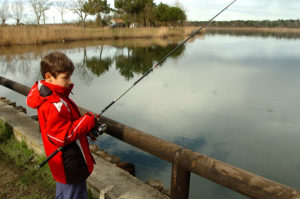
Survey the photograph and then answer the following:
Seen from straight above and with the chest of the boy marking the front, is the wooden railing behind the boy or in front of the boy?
in front

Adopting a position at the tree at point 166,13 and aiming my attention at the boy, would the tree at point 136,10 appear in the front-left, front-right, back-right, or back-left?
front-right

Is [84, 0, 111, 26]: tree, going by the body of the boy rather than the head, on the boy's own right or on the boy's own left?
on the boy's own left

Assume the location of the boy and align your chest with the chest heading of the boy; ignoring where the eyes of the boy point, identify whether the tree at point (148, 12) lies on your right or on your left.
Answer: on your left

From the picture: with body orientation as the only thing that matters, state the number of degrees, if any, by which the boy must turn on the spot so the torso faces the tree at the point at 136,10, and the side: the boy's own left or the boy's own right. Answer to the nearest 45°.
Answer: approximately 90° to the boy's own left

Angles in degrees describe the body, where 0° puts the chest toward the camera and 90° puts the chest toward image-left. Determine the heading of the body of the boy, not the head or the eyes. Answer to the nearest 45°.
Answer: approximately 270°

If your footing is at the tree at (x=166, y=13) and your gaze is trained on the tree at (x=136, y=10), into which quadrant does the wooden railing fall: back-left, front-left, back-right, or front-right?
front-left
